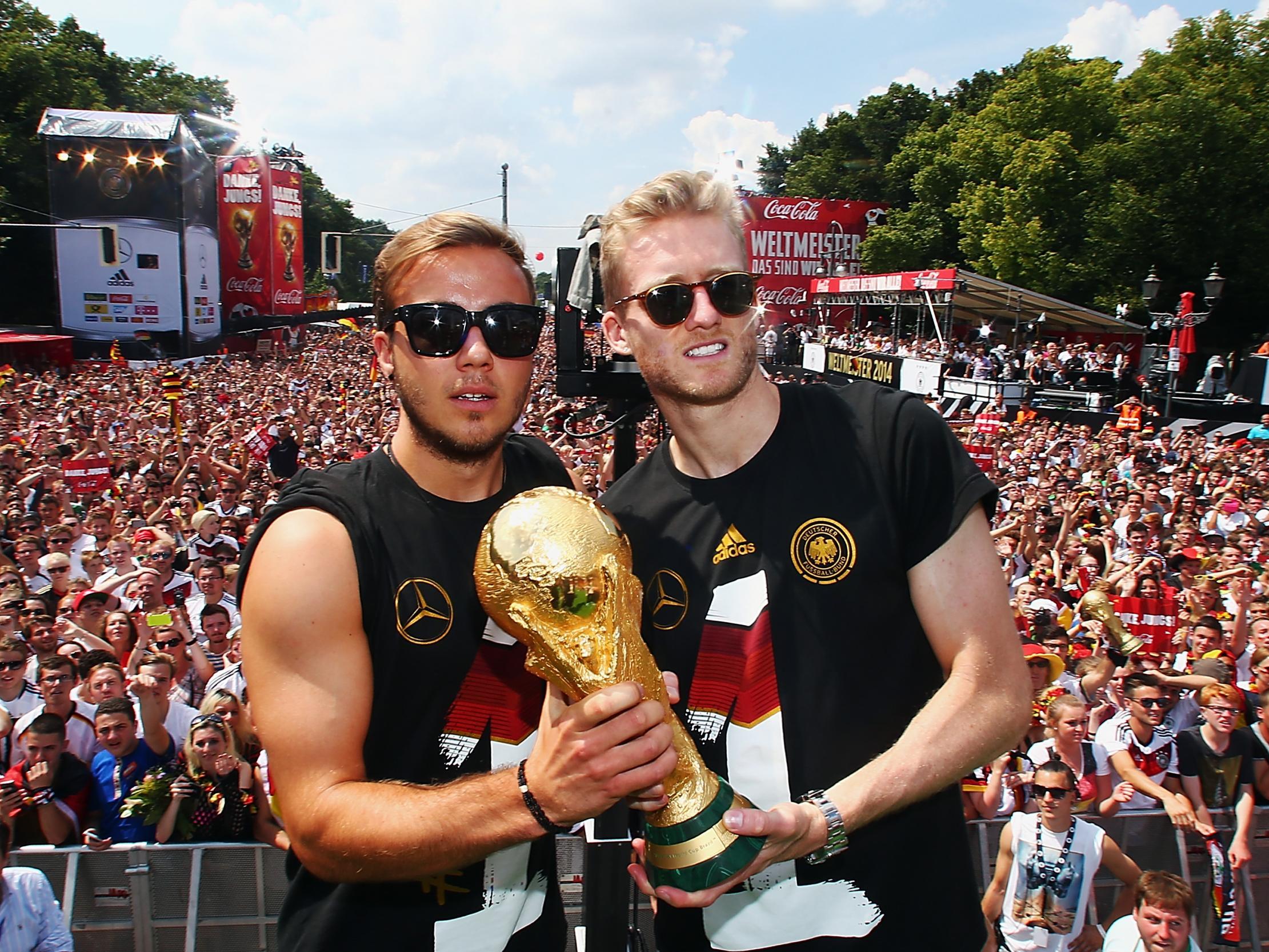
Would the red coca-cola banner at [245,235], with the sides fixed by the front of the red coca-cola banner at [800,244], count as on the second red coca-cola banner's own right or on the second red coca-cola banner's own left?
on the second red coca-cola banner's own right

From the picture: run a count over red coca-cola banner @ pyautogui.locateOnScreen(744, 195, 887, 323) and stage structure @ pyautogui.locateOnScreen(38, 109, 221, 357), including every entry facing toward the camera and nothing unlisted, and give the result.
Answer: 2

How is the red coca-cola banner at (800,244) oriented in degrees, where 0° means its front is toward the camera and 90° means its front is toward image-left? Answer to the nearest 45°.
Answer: approximately 0°

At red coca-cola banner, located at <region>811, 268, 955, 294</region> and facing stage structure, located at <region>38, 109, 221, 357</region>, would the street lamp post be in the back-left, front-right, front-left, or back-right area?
back-left

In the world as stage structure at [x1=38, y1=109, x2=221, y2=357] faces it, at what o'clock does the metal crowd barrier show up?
The metal crowd barrier is roughly at 12 o'clock from the stage structure.

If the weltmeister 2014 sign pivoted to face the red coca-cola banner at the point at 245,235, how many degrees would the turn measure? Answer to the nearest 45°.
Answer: approximately 90° to its right

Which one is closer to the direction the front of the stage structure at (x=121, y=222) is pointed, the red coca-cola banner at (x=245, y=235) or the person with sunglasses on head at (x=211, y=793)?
the person with sunglasses on head

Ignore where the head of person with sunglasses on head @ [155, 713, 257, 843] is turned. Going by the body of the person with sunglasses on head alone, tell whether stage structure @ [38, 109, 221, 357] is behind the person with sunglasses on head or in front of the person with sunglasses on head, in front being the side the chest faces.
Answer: behind

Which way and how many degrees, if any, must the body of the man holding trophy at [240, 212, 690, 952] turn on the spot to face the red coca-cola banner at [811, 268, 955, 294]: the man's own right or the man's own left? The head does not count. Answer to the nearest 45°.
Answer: approximately 135° to the man's own left

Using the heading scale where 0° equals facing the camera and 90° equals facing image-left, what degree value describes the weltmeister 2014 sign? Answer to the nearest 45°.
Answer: approximately 45°

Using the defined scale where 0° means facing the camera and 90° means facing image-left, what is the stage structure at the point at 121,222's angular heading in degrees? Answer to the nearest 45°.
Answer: approximately 0°
